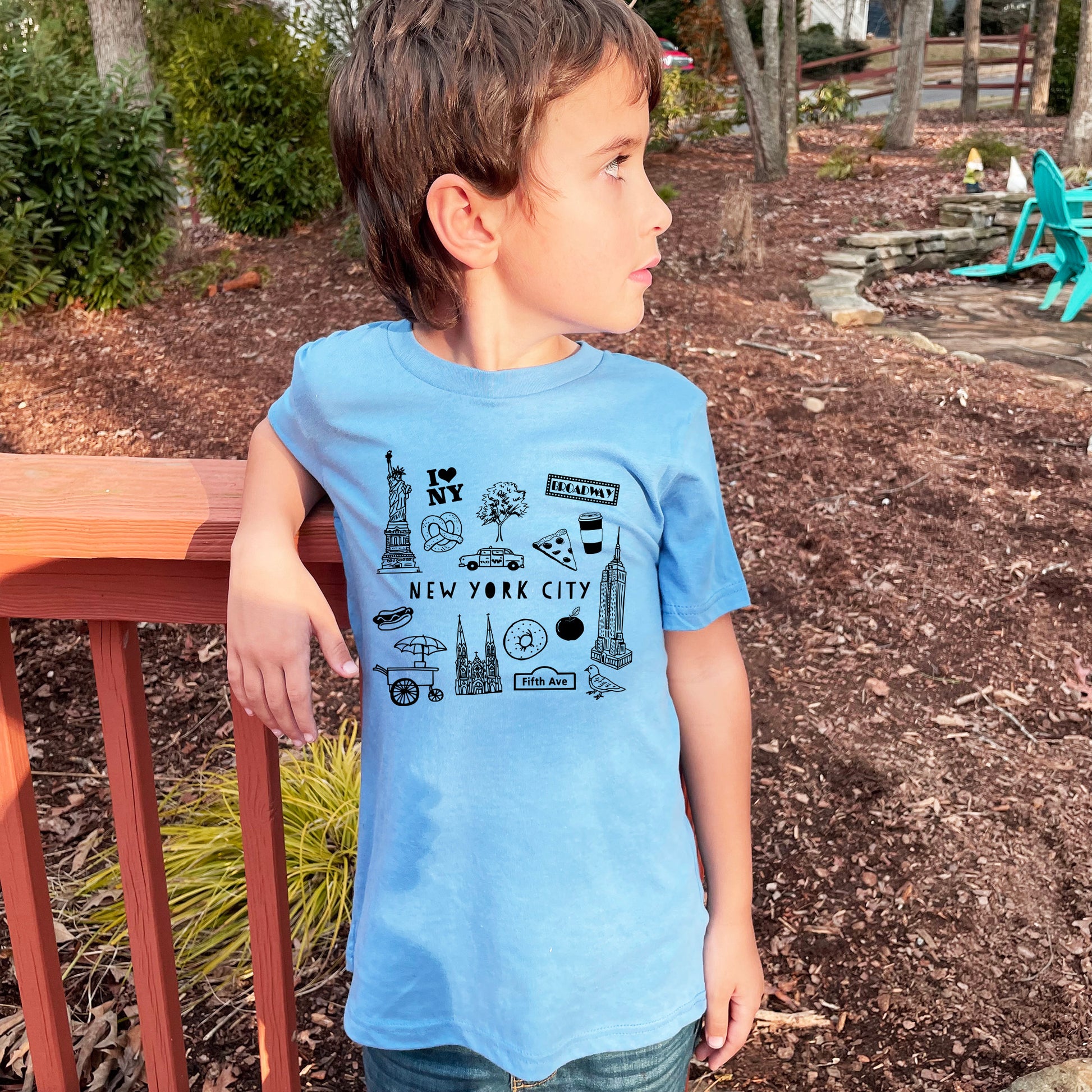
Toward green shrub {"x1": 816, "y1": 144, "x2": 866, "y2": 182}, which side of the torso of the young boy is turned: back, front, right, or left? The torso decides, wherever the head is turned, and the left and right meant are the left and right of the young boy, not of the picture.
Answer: back

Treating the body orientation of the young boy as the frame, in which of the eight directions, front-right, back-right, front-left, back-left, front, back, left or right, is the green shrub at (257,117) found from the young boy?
back

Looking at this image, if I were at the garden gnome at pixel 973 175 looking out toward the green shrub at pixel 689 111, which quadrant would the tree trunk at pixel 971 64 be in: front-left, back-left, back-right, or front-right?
front-right

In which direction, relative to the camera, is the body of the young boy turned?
toward the camera

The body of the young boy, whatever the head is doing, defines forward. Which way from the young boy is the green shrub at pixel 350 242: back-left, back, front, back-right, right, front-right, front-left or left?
back

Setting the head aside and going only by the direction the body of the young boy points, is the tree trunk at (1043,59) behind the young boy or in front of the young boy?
behind

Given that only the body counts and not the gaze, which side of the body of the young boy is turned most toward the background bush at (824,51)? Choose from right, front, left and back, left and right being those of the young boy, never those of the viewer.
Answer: back

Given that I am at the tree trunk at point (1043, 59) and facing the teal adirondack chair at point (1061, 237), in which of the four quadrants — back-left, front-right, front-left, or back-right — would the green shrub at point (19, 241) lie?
front-right

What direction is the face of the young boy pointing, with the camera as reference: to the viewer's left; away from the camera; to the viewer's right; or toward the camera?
to the viewer's right
